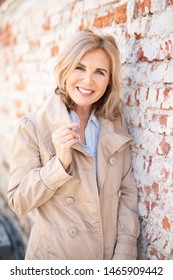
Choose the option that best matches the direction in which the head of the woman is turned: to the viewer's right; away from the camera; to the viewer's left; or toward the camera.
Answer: toward the camera

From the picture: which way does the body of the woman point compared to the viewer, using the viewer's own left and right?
facing the viewer and to the right of the viewer
